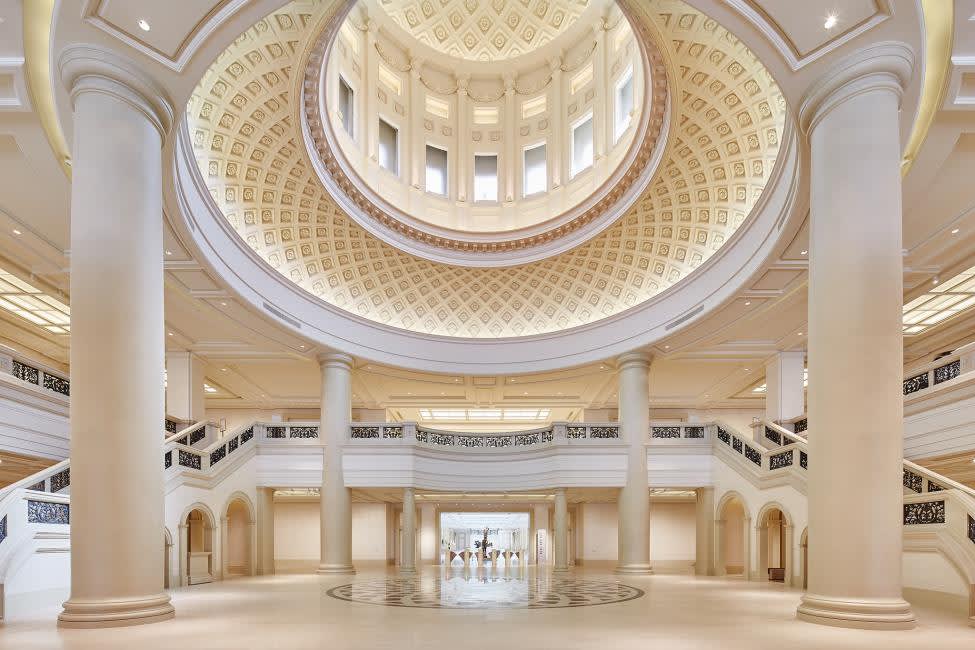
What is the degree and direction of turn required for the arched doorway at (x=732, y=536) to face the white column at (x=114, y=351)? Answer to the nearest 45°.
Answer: approximately 45° to its left

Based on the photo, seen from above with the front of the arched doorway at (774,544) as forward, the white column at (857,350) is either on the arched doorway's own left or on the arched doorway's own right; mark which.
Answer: on the arched doorway's own left

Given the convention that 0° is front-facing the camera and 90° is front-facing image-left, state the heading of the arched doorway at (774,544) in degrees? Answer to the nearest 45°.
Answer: approximately 45°

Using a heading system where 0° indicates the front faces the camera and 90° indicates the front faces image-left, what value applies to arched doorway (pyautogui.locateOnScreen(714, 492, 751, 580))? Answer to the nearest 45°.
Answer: approximately 45°

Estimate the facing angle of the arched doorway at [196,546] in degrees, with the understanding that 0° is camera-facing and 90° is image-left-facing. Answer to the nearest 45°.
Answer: approximately 315°
